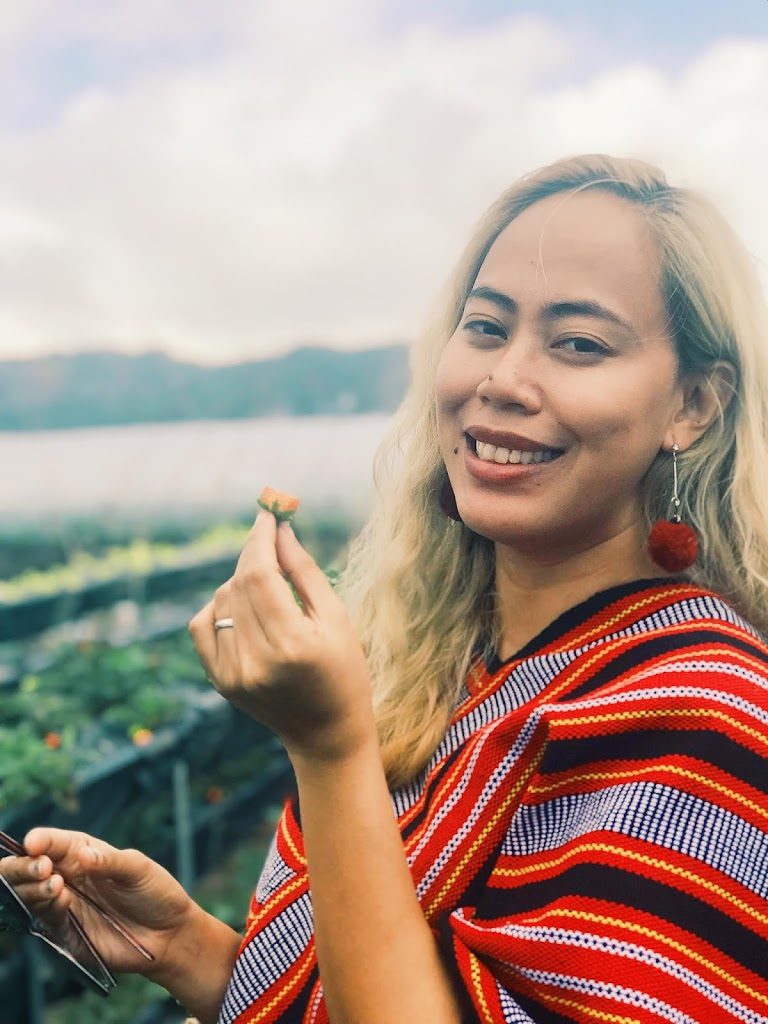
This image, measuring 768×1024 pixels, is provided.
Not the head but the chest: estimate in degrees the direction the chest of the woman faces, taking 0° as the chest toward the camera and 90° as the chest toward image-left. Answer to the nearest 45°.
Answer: approximately 45°
